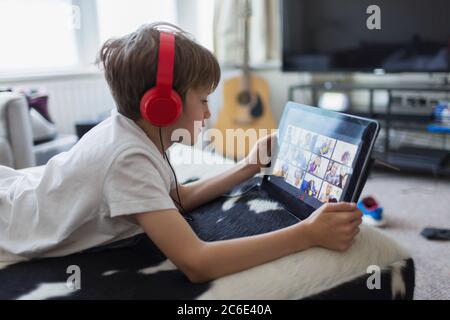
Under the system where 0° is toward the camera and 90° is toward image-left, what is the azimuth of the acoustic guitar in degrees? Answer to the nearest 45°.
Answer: approximately 0°

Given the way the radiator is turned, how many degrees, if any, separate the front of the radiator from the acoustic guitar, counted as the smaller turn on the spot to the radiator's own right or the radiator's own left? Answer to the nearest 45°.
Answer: approximately 90° to the radiator's own left

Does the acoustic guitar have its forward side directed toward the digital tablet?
yes

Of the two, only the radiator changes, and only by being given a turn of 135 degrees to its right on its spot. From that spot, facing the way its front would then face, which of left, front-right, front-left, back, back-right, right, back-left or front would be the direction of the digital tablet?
back-left

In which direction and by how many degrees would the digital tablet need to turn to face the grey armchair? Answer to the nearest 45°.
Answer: approximately 90° to its right

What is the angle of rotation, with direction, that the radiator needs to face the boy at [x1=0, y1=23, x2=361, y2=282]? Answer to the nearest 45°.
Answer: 0° — it already faces them

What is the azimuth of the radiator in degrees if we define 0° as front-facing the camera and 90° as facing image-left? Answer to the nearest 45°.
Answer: approximately 0°

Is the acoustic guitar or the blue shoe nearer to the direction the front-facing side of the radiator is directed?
the blue shoe

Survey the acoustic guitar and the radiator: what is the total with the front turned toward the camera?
2

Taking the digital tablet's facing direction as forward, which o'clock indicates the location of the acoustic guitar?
The acoustic guitar is roughly at 4 o'clock from the digital tablet.

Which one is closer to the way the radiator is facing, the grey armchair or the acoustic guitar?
the grey armchair

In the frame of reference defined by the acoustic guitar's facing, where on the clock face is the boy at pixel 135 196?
The boy is roughly at 12 o'clock from the acoustic guitar.

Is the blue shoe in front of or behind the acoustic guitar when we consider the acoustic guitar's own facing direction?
in front

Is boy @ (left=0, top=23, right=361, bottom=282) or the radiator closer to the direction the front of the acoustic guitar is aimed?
the boy
